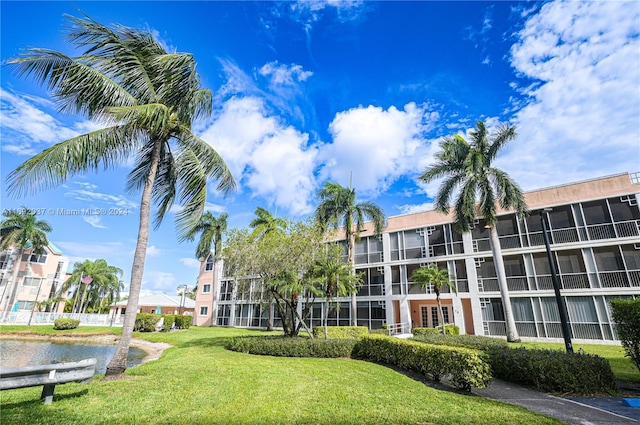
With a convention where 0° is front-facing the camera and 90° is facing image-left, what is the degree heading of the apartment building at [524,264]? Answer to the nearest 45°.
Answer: approximately 45°

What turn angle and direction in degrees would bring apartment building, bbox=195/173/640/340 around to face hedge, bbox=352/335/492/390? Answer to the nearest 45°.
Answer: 0° — it already faces it

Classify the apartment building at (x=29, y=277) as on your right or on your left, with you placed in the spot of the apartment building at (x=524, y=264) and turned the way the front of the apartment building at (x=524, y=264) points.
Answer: on your right

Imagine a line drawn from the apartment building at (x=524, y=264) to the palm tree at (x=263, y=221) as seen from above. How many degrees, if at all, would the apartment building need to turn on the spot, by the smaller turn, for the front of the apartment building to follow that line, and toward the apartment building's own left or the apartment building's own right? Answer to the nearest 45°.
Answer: approximately 45° to the apartment building's own right

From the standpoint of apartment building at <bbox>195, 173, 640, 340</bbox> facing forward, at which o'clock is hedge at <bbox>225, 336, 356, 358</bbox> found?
The hedge is roughly at 12 o'clock from the apartment building.

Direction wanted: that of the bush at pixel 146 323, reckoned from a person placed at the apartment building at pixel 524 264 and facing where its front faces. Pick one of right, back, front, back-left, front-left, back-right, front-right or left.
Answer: front-right

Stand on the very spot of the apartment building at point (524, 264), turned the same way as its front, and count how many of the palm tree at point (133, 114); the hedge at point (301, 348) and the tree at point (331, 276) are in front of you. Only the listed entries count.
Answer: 3
